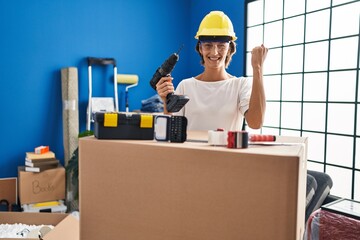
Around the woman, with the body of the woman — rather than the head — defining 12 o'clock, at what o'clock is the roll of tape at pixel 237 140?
The roll of tape is roughly at 12 o'clock from the woman.

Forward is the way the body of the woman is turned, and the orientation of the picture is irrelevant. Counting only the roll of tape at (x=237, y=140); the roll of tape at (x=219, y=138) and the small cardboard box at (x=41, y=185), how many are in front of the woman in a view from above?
2

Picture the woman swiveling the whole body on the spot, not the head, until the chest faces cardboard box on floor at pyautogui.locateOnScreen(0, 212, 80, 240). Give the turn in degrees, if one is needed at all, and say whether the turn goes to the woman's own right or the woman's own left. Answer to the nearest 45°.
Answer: approximately 90° to the woman's own right

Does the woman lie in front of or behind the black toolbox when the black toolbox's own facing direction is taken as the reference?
behind

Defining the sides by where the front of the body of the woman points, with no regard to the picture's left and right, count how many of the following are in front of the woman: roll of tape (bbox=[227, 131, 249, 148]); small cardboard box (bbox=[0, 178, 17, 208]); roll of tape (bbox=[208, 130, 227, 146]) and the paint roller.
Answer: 2

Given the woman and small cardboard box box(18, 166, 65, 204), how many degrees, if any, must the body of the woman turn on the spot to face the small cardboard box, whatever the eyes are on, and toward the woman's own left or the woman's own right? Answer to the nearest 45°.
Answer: approximately 135° to the woman's own right

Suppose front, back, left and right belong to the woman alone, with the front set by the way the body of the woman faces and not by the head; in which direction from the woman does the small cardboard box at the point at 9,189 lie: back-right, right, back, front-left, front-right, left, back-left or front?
back-right

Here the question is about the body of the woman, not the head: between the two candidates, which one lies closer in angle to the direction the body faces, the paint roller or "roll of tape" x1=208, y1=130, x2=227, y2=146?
the roll of tape

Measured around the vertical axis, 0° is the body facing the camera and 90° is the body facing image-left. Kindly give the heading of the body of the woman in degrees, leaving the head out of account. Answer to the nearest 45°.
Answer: approximately 0°

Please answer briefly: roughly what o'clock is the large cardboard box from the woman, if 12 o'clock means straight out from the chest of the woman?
The large cardboard box is roughly at 12 o'clock from the woman.
